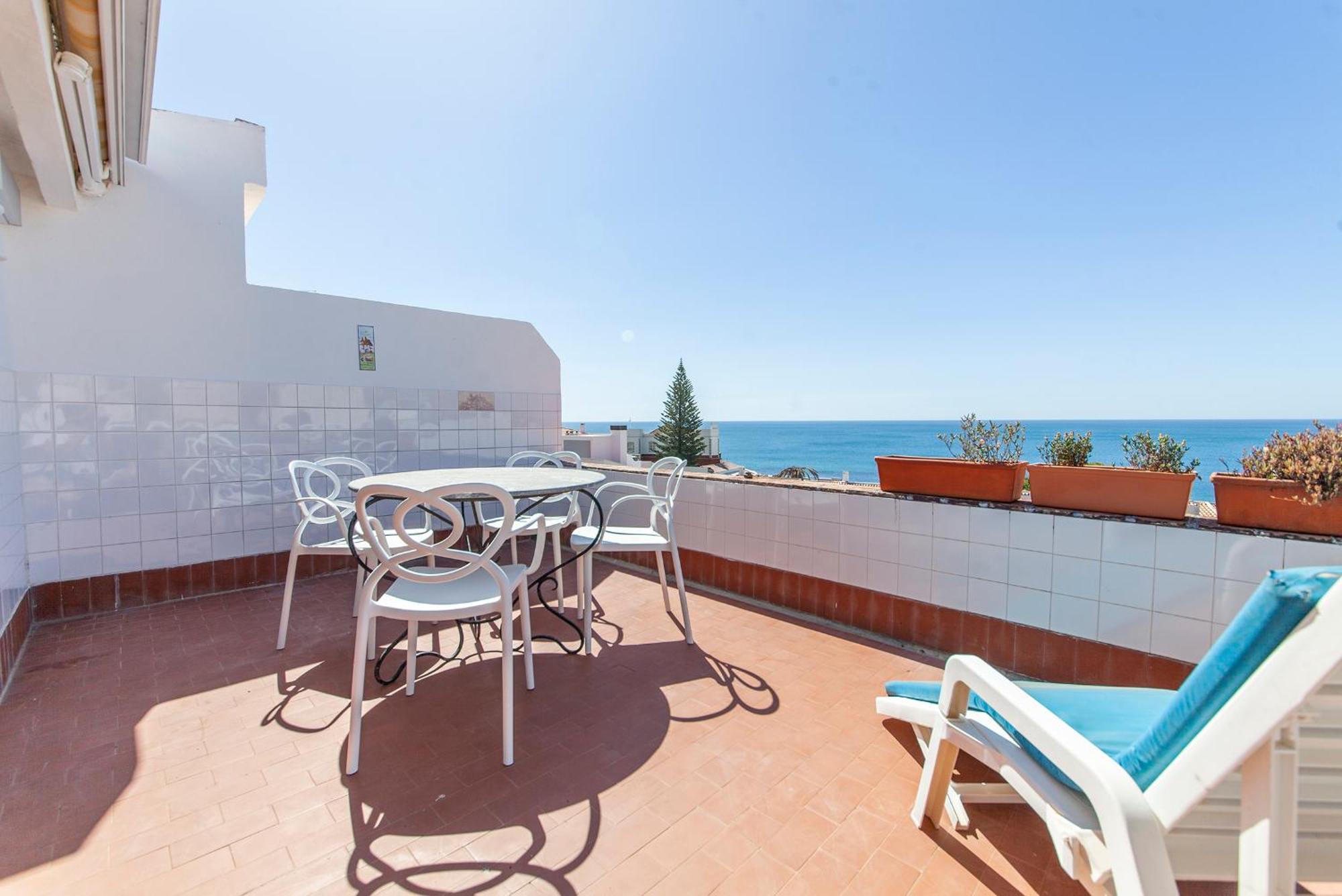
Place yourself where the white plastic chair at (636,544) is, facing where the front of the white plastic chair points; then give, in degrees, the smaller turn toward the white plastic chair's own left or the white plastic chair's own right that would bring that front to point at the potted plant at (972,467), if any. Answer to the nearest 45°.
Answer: approximately 180°

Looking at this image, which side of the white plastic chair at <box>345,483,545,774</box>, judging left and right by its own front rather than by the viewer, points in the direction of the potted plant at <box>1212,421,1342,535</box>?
right

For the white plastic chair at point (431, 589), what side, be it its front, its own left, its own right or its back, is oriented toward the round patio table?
front

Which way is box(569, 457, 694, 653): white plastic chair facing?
to the viewer's left

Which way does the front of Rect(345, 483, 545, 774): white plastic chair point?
away from the camera

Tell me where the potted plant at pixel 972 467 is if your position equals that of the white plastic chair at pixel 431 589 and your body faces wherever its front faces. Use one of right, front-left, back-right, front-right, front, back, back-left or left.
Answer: right

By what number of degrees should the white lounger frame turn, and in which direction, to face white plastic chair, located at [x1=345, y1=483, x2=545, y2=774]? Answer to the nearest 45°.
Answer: approximately 45° to its left

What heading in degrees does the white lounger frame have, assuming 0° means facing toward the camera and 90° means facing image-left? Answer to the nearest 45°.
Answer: approximately 135°

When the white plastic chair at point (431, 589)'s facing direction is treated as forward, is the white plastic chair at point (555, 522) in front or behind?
in front

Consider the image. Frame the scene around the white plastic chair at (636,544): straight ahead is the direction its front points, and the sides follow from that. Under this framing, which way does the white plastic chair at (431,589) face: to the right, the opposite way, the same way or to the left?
to the right

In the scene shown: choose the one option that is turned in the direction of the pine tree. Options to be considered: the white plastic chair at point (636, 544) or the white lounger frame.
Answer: the white lounger frame
